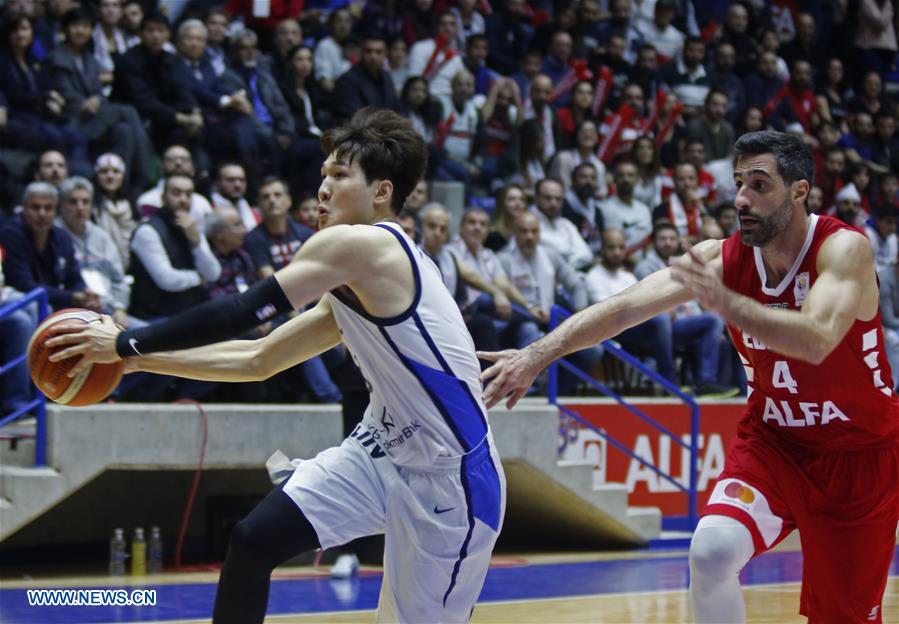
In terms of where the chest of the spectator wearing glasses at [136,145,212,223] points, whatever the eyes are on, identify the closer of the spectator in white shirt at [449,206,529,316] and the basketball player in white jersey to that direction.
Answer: the basketball player in white jersey

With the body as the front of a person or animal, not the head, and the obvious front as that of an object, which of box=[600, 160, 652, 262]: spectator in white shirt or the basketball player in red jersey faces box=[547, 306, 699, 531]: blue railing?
the spectator in white shirt

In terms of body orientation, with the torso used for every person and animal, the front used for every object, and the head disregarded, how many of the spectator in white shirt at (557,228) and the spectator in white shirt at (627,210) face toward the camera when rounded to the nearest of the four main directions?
2

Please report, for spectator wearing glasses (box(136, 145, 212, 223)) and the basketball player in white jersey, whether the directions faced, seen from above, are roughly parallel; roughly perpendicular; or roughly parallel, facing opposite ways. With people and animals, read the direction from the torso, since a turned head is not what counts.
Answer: roughly perpendicular

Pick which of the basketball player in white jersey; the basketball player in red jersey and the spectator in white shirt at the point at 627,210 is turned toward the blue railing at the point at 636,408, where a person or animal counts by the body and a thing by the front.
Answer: the spectator in white shirt

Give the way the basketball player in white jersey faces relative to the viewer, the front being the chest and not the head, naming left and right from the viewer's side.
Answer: facing to the left of the viewer

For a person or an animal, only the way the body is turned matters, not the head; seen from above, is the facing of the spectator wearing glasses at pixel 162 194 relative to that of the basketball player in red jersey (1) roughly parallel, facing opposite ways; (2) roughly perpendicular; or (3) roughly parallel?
roughly perpendicular

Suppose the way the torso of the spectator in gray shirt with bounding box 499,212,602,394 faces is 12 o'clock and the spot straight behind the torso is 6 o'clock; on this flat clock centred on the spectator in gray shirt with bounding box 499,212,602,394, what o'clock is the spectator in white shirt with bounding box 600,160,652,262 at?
the spectator in white shirt with bounding box 600,160,652,262 is roughly at 7 o'clock from the spectator in gray shirt with bounding box 499,212,602,394.

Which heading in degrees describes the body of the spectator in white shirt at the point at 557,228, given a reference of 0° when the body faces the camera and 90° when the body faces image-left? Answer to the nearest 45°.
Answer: approximately 0°

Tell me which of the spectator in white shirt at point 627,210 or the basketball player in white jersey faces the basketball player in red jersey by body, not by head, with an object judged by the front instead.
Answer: the spectator in white shirt
